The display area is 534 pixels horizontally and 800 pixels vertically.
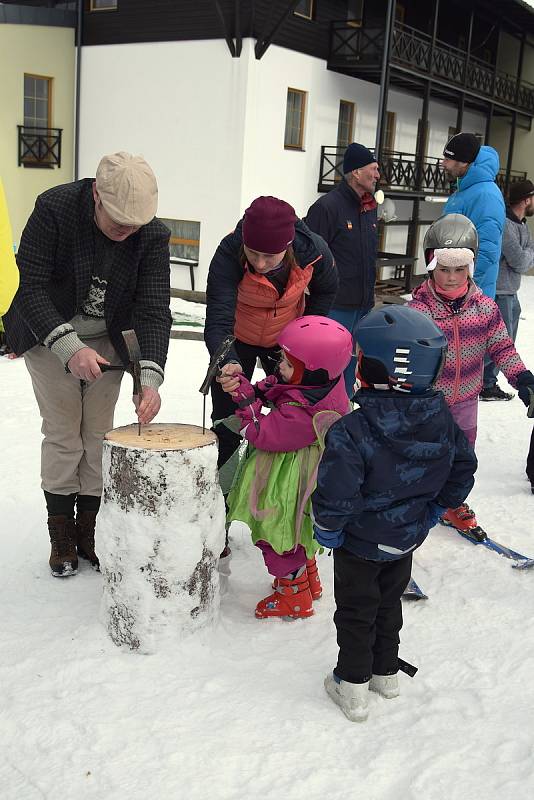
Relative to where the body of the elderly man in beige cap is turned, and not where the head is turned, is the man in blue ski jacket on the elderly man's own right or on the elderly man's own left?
on the elderly man's own left

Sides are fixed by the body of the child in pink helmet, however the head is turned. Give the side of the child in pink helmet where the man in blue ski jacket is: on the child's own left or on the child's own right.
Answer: on the child's own right

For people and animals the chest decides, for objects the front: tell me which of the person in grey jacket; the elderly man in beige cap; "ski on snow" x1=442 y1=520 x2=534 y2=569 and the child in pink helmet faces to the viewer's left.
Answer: the child in pink helmet

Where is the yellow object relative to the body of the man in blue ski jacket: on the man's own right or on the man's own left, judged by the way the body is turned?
on the man's own left

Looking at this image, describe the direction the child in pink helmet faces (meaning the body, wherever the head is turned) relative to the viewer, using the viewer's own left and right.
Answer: facing to the left of the viewer

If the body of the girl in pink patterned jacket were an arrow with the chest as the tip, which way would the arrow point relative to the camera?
toward the camera

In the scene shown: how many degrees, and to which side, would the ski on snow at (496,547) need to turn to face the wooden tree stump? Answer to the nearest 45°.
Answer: approximately 90° to its right

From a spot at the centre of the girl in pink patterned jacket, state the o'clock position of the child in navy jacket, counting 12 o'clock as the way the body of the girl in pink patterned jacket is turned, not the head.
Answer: The child in navy jacket is roughly at 12 o'clock from the girl in pink patterned jacket.

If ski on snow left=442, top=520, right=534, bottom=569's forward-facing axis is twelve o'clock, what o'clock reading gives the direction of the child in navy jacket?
The child in navy jacket is roughly at 2 o'clock from the ski on snow.

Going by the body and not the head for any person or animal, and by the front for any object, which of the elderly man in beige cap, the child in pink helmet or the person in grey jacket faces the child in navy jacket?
the elderly man in beige cap

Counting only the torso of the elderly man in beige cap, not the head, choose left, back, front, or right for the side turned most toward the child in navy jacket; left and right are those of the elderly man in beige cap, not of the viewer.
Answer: front

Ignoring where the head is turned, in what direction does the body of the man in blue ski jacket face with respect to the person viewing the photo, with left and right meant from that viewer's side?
facing to the left of the viewer

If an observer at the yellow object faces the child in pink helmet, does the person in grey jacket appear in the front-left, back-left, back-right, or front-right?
front-left

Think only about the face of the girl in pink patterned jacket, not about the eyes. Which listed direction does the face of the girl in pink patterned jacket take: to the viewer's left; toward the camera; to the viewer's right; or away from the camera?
toward the camera

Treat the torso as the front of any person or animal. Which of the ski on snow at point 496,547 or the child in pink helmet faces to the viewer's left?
the child in pink helmet

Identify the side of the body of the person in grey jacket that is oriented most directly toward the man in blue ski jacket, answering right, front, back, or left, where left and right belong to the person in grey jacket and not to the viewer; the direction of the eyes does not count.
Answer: right
